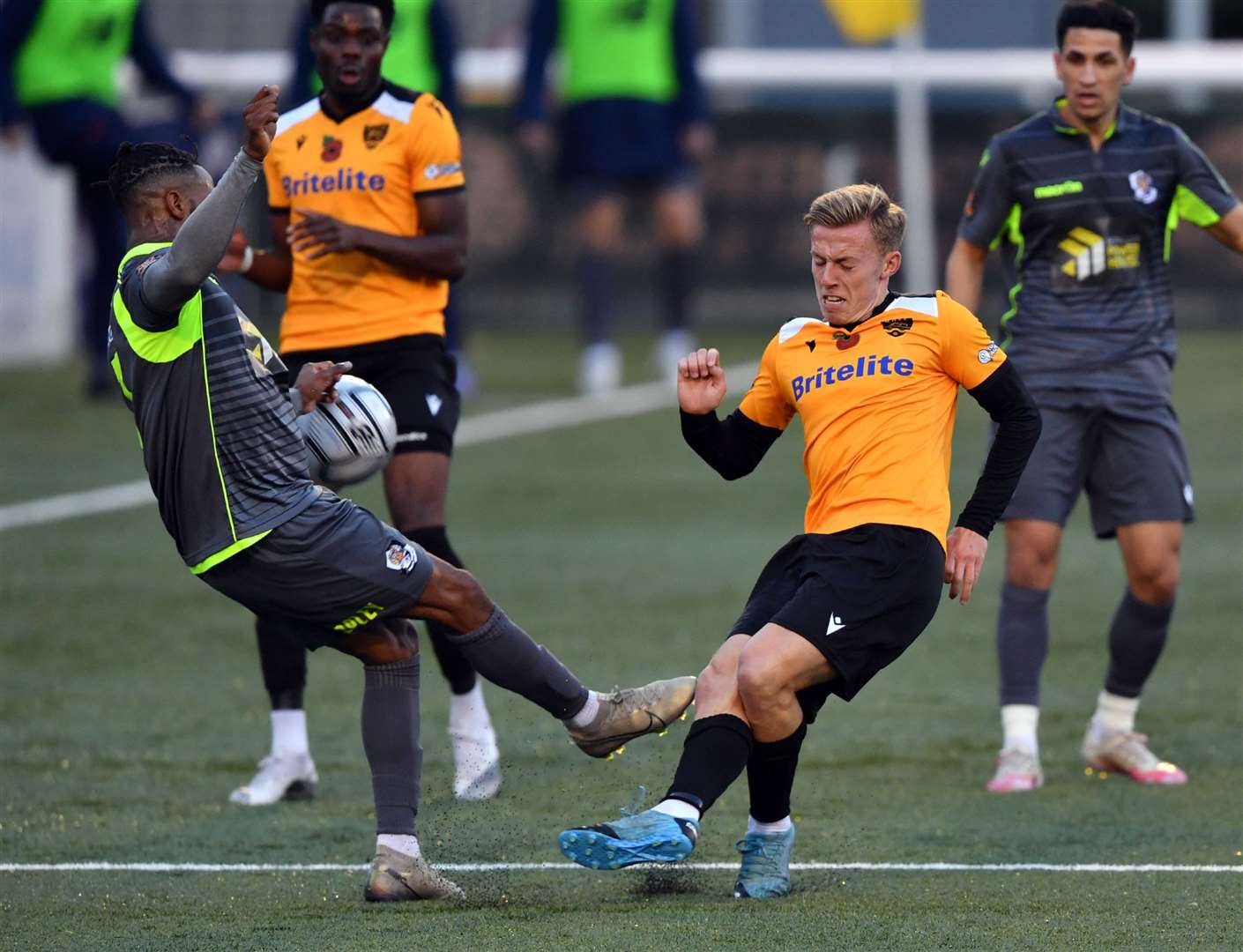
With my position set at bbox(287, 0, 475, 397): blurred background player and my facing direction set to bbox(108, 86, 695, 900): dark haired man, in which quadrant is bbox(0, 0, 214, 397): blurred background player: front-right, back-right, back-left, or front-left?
back-right

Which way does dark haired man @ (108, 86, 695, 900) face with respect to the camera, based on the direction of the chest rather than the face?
to the viewer's right

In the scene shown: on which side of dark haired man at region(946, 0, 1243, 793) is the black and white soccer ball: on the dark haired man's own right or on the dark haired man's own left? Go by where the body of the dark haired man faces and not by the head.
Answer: on the dark haired man's own right

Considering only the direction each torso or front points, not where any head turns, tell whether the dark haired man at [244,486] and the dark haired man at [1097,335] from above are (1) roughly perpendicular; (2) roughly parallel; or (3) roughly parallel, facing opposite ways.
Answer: roughly perpendicular

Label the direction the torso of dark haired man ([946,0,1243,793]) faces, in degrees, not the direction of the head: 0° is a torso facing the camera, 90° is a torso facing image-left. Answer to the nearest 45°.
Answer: approximately 0°

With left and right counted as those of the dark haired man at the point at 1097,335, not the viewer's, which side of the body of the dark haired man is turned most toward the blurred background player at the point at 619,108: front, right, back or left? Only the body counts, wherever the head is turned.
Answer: back
